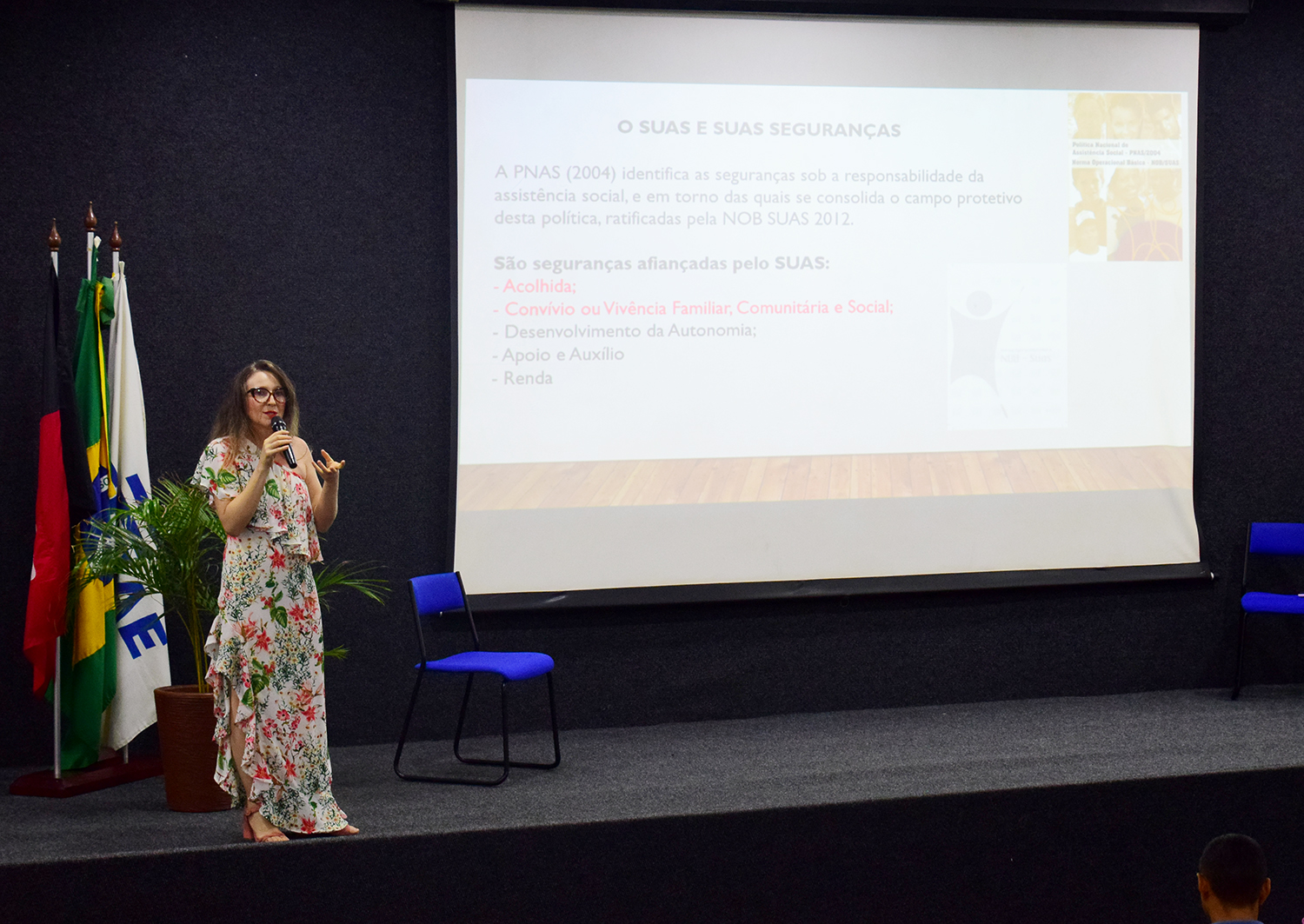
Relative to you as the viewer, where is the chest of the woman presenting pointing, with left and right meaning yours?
facing the viewer and to the right of the viewer

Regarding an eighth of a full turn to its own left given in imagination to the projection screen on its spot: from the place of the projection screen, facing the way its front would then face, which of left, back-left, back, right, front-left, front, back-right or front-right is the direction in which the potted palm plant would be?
right

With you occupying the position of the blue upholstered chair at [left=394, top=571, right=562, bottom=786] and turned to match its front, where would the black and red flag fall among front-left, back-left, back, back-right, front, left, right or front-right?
back-right

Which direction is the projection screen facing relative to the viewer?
toward the camera

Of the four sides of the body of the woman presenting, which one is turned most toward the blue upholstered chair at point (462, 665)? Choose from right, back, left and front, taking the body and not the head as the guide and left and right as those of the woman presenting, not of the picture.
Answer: left

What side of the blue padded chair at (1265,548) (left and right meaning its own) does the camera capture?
front

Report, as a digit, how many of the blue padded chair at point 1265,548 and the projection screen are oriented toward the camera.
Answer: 2

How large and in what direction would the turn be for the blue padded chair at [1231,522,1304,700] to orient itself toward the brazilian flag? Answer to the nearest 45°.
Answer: approximately 45° to its right

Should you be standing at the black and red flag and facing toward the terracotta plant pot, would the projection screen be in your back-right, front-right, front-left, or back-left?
front-left
